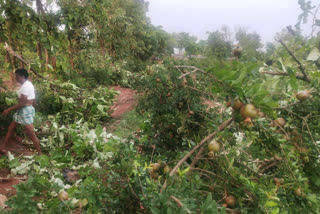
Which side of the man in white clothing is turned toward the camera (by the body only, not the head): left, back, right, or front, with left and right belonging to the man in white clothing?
left

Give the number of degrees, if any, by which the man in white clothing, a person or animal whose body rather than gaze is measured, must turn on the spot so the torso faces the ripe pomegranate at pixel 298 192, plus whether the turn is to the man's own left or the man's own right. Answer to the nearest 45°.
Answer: approximately 90° to the man's own left

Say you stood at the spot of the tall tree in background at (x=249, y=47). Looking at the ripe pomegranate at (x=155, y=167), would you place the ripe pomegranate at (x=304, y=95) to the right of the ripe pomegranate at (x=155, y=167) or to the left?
left

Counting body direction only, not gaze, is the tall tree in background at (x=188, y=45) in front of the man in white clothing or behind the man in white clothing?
behind
